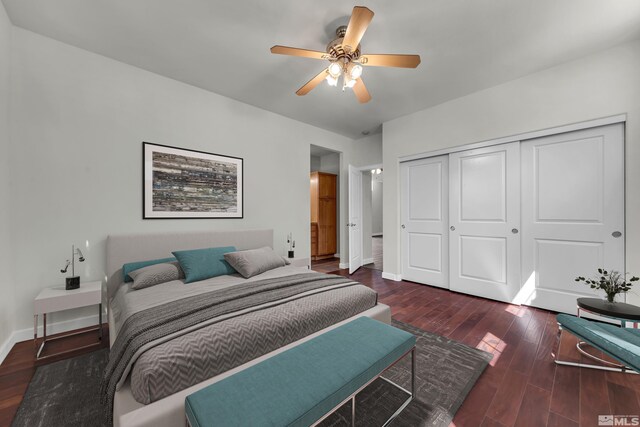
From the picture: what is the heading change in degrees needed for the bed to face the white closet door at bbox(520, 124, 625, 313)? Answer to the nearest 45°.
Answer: approximately 45° to its left

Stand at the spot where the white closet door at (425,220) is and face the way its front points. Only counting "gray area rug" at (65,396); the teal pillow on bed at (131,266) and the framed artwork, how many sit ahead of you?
3

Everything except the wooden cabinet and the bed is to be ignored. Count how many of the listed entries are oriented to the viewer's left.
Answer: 0

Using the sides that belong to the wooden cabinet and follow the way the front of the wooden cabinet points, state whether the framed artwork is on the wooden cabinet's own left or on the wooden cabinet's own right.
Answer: on the wooden cabinet's own right

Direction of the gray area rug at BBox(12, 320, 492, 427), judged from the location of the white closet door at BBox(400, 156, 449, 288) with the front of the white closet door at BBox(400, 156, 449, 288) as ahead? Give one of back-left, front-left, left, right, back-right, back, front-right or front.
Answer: front-left

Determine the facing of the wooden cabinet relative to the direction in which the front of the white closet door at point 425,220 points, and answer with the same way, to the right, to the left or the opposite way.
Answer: to the left

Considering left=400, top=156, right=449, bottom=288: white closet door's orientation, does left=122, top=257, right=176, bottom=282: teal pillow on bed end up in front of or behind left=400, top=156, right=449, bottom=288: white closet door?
in front

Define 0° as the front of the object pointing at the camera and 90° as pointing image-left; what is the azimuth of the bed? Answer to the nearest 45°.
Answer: approximately 315°

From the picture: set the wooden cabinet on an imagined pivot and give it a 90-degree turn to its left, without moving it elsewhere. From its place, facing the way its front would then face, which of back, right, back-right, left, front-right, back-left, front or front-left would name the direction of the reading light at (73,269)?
back

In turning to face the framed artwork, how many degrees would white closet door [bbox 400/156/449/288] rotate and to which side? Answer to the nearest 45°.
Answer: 0° — it already faces it

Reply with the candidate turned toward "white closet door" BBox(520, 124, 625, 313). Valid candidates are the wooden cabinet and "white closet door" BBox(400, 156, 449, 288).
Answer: the wooden cabinet

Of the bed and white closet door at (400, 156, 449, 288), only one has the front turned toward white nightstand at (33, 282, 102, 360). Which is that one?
the white closet door

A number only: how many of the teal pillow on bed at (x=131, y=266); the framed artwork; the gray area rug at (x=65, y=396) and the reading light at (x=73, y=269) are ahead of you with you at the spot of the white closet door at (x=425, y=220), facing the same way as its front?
4

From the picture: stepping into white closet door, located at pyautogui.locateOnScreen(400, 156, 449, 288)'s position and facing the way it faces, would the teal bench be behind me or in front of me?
in front

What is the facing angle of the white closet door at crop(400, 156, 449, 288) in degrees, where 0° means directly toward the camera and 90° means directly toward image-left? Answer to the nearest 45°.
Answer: approximately 45°
